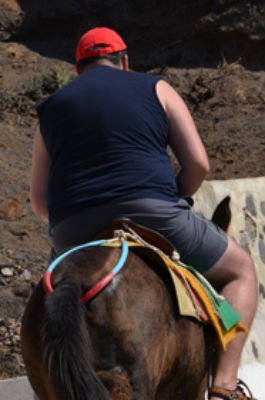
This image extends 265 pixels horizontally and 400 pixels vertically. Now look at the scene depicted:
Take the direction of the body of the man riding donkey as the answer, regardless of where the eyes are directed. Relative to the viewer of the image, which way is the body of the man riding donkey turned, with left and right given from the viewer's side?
facing away from the viewer and to the right of the viewer

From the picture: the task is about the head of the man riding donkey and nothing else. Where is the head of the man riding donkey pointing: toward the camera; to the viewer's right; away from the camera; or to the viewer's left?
away from the camera

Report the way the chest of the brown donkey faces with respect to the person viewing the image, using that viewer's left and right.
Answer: facing away from the viewer and to the right of the viewer
